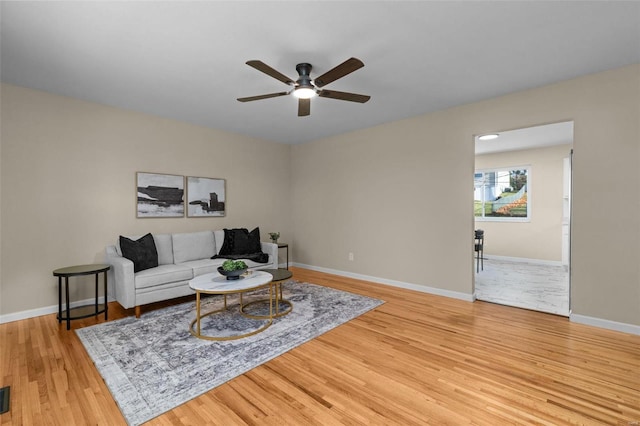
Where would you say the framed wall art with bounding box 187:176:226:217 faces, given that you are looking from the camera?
facing the viewer and to the right of the viewer

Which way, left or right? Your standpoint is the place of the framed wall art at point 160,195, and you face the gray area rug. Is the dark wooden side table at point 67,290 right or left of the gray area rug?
right

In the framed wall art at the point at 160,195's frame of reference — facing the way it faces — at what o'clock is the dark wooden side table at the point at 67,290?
The dark wooden side table is roughly at 3 o'clock from the framed wall art.

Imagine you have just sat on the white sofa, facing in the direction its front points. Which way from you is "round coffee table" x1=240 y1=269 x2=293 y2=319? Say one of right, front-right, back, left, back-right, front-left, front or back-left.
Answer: front

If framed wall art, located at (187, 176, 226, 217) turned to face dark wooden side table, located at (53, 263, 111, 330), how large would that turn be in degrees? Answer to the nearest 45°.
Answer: approximately 90° to its right

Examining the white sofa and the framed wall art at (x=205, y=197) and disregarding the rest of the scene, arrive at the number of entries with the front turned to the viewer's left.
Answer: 0

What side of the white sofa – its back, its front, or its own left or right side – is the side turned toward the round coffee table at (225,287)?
front

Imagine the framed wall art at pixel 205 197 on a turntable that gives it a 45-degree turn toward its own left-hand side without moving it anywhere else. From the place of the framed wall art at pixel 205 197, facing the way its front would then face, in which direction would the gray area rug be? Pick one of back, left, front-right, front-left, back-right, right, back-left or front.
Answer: right

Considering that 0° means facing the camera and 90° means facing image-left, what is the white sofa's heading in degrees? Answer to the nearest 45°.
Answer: approximately 315°

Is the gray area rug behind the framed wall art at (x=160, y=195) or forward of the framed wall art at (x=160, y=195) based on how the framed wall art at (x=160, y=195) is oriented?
forward
